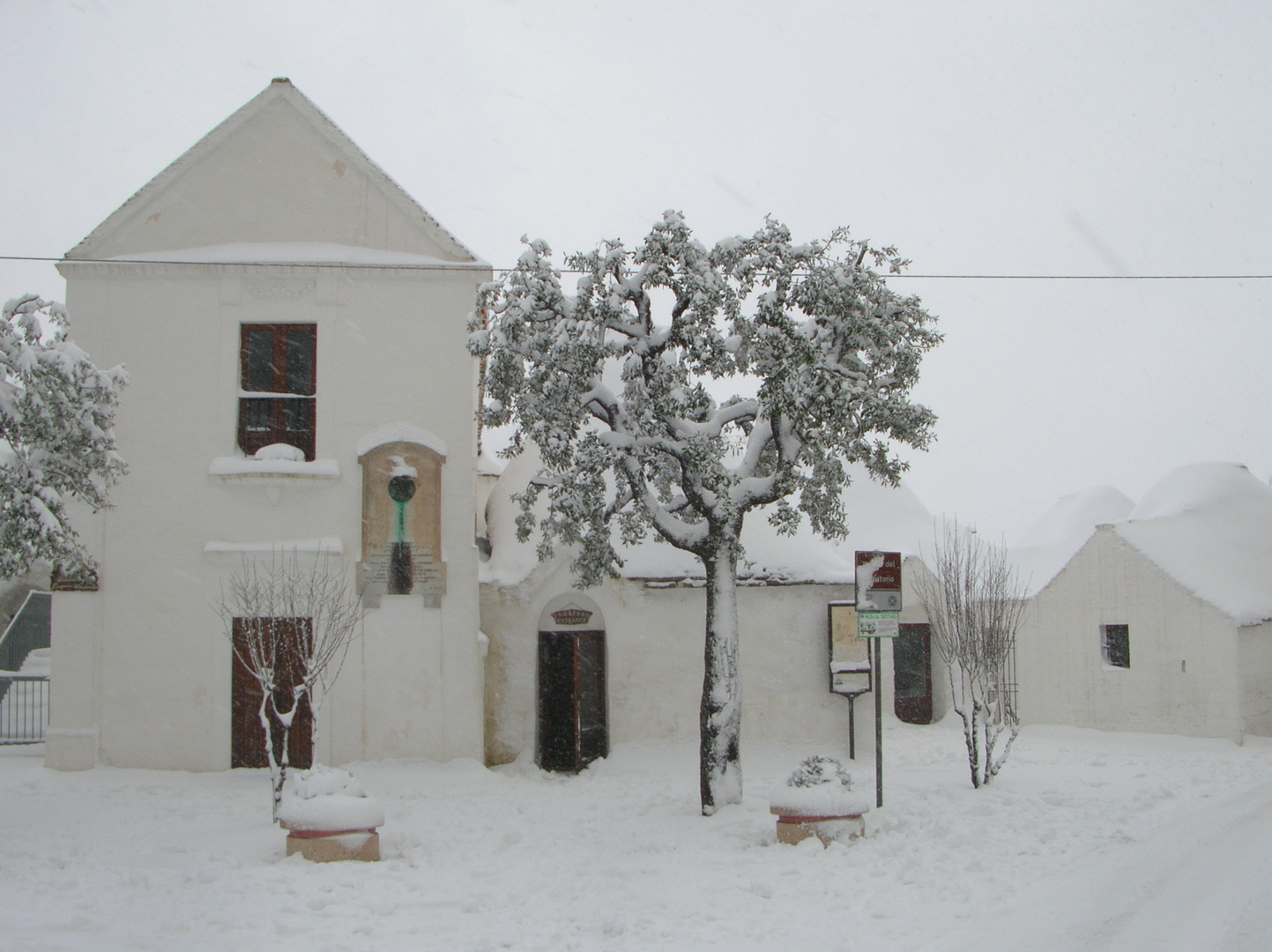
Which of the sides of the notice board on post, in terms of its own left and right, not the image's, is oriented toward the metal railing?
right

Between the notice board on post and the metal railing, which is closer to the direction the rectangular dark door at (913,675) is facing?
the notice board on post

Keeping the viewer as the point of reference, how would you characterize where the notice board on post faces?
facing the viewer

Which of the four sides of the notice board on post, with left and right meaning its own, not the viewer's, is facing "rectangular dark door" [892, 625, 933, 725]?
back

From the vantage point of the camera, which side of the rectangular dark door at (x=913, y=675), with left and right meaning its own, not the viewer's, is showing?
front

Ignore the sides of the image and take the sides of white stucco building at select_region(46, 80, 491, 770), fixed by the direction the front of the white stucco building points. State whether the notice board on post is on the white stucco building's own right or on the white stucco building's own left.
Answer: on the white stucco building's own left

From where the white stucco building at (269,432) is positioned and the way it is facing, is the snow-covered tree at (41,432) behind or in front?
in front

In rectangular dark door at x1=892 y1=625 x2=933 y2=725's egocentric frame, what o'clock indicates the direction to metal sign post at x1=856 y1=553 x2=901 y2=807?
The metal sign post is roughly at 12 o'clock from the rectangular dark door.

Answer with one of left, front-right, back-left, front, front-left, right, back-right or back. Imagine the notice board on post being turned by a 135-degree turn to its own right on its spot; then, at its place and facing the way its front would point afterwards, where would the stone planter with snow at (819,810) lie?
back-left

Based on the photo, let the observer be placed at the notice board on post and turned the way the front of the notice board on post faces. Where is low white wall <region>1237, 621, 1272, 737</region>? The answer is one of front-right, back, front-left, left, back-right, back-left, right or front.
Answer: back-left

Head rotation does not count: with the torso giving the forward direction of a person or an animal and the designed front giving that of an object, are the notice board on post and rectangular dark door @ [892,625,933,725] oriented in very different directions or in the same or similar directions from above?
same or similar directions

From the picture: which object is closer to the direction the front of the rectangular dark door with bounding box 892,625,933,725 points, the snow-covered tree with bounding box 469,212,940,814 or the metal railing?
the snow-covered tree

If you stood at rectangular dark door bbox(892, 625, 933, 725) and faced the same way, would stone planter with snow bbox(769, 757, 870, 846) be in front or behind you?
in front

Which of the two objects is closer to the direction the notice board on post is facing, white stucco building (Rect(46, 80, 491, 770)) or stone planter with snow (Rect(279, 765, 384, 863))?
the stone planter with snow

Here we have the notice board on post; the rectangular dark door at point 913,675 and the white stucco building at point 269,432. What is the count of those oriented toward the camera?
3
